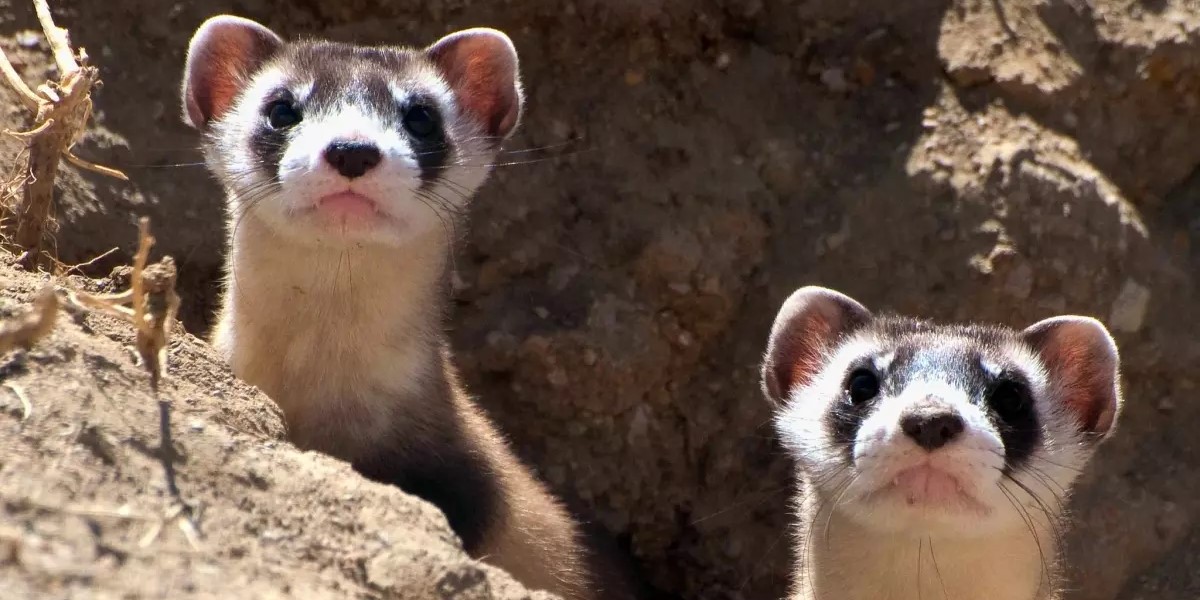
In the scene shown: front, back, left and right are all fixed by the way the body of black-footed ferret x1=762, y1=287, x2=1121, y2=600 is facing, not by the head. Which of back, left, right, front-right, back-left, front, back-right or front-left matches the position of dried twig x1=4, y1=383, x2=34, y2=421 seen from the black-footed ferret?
front-right

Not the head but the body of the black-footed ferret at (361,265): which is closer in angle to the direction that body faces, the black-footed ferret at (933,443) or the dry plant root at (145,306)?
the dry plant root

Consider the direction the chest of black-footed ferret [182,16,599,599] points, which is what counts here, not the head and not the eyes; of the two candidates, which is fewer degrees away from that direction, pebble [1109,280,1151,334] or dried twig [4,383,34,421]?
the dried twig

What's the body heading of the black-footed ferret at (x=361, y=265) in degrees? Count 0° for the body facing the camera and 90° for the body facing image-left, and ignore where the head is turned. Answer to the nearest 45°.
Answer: approximately 0°

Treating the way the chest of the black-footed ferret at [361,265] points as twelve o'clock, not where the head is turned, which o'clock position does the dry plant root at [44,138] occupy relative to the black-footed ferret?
The dry plant root is roughly at 3 o'clock from the black-footed ferret.

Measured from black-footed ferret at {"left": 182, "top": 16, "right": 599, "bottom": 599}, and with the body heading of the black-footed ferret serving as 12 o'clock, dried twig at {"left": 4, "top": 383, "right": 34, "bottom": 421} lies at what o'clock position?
The dried twig is roughly at 1 o'clock from the black-footed ferret.

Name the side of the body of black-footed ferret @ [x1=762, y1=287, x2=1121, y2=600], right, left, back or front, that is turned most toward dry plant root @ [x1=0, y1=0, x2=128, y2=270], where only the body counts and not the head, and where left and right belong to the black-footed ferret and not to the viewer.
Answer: right

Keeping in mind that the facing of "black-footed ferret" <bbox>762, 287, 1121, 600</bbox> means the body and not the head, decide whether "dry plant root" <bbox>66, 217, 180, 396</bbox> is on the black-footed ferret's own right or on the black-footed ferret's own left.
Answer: on the black-footed ferret's own right

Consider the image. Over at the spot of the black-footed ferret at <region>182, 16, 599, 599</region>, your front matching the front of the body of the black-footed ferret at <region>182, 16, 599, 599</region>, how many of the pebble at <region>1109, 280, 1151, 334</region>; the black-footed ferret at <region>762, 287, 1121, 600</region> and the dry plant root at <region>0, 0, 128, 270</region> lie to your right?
1

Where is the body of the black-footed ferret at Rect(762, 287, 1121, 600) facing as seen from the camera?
toward the camera

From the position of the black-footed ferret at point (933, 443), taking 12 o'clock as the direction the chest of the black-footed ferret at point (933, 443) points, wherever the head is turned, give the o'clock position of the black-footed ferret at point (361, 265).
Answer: the black-footed ferret at point (361, 265) is roughly at 3 o'clock from the black-footed ferret at point (933, 443).

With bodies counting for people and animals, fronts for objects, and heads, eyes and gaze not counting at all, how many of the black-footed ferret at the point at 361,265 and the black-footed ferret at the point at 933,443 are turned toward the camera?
2
